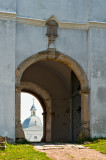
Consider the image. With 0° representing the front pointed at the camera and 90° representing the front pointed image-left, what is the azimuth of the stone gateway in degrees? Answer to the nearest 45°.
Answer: approximately 0°

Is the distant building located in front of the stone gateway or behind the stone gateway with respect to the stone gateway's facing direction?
behind
